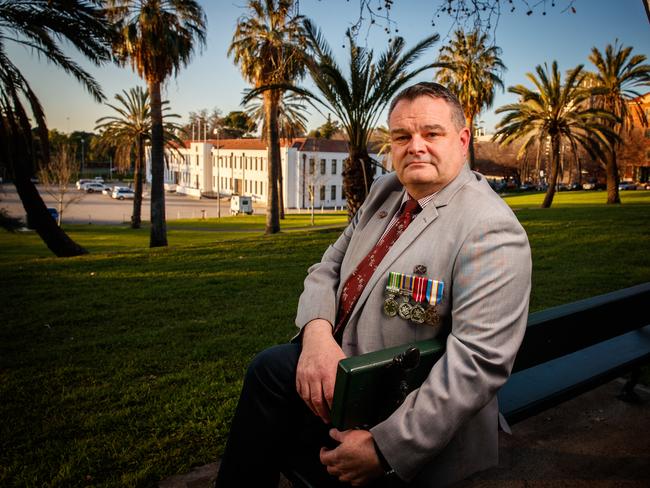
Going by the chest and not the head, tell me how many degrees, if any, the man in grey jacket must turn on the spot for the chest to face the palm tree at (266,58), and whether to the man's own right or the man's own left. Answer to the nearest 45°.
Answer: approximately 135° to the man's own right

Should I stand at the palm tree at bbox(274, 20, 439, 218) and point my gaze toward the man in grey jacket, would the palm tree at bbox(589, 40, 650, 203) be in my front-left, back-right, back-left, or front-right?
back-left

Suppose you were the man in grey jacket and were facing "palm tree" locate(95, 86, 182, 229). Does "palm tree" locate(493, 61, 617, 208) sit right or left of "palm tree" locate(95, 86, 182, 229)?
right

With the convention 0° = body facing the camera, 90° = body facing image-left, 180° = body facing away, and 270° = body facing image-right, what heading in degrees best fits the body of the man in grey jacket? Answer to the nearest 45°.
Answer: approximately 45°

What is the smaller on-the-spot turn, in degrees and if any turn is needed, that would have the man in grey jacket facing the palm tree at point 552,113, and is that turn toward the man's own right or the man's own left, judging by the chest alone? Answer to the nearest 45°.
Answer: approximately 135° to the man's own right
